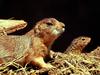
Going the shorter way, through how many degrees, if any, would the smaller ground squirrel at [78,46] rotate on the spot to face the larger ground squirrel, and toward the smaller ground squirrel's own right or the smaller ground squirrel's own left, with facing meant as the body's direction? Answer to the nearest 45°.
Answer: approximately 135° to the smaller ground squirrel's own right

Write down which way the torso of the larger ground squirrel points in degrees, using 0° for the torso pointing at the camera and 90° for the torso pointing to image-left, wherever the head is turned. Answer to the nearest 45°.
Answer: approximately 270°

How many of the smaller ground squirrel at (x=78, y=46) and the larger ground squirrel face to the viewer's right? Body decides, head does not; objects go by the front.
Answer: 2

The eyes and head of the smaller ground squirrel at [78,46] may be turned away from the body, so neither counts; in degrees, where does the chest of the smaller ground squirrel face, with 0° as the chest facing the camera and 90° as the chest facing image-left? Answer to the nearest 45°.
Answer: approximately 270°
